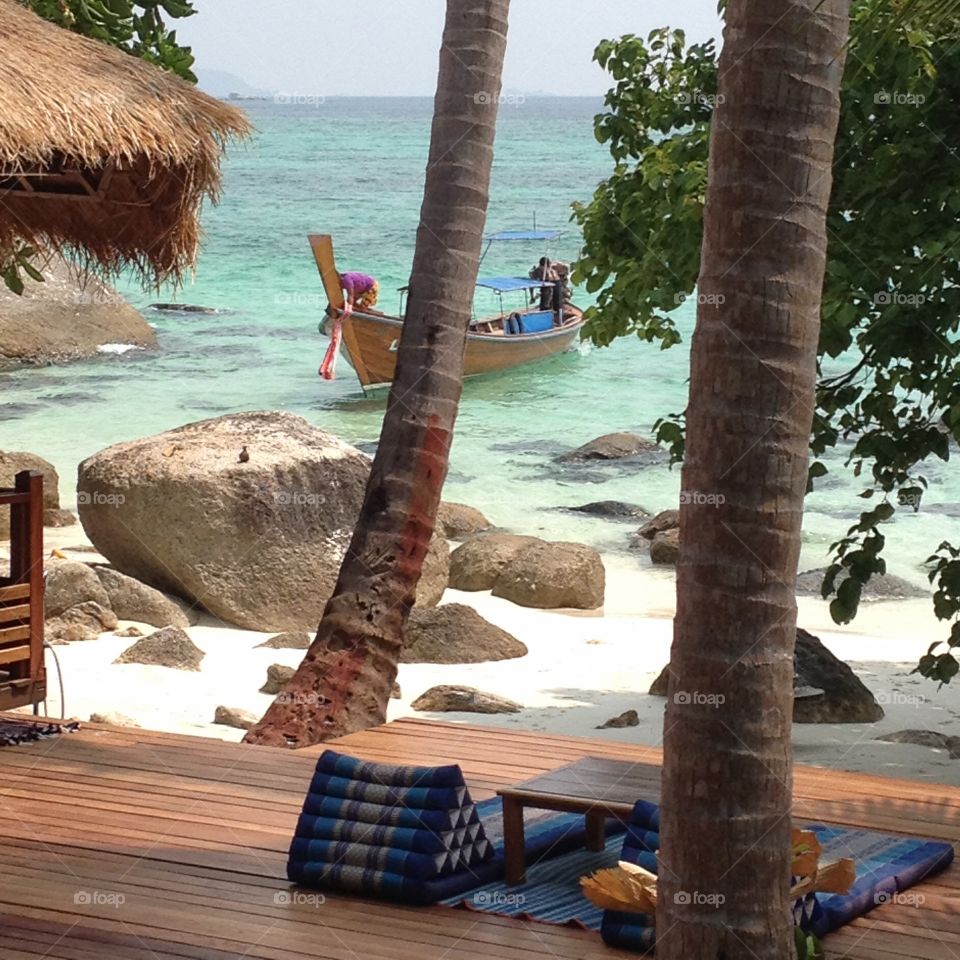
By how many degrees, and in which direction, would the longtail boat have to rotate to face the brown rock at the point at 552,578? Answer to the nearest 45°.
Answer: approximately 45° to its left

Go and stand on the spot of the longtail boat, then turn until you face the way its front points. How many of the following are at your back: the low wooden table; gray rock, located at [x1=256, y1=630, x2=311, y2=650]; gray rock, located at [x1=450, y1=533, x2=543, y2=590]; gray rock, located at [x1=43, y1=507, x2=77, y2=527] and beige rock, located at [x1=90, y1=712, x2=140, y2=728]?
0

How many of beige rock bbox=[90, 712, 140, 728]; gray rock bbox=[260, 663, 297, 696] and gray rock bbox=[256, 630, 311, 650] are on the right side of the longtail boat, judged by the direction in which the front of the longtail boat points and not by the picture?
0

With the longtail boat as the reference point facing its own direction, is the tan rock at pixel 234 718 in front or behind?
in front

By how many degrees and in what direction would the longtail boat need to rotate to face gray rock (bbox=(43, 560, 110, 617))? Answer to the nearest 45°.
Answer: approximately 45° to its left

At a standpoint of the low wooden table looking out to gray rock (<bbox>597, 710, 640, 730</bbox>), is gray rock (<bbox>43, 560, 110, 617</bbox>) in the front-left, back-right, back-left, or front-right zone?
front-left

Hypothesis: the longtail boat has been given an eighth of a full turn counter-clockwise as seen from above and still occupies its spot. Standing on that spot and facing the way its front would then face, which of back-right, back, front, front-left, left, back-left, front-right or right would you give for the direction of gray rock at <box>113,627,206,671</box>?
front

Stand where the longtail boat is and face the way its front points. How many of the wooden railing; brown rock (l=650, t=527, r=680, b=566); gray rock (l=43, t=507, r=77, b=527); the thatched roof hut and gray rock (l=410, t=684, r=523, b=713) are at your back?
0

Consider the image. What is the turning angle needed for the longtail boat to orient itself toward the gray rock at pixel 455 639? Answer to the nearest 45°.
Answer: approximately 45° to its left

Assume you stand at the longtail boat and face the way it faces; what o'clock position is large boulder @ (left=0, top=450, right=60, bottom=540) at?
The large boulder is roughly at 11 o'clock from the longtail boat.

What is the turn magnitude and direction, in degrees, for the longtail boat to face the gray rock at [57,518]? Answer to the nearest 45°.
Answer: approximately 45° to its left

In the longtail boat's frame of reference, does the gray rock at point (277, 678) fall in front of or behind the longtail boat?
in front

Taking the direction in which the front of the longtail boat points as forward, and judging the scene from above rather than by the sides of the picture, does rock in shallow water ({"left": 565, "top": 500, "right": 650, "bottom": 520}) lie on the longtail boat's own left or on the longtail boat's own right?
on the longtail boat's own left

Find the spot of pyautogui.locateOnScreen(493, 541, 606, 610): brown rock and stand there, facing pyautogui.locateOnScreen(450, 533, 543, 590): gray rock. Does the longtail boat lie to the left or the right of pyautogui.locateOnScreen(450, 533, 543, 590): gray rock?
right

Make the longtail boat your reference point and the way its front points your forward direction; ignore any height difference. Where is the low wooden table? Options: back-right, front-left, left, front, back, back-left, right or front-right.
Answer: front-left

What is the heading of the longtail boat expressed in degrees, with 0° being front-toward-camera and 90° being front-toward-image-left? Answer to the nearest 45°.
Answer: approximately 45°

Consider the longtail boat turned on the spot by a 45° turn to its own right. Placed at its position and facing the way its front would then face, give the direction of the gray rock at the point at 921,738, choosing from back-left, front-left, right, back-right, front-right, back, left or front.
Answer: left

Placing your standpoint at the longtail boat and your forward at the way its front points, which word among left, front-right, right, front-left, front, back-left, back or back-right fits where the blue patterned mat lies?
front-left
